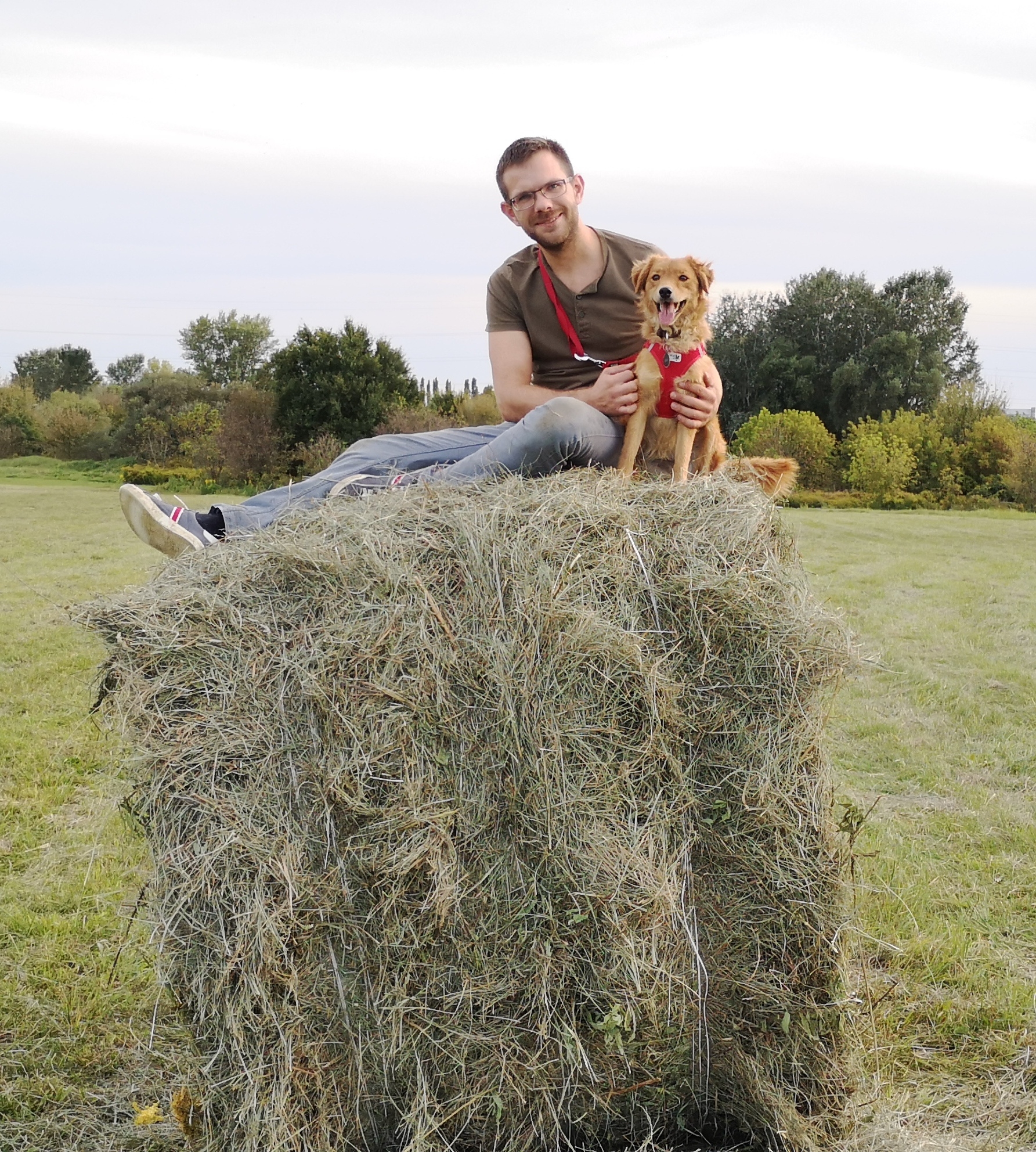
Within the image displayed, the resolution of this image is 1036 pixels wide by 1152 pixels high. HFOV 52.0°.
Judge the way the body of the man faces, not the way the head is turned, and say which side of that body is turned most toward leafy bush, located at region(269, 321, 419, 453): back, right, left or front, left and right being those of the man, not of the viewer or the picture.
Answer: back

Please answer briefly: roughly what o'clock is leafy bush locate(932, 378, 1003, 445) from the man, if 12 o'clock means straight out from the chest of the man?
The leafy bush is roughly at 7 o'clock from the man.

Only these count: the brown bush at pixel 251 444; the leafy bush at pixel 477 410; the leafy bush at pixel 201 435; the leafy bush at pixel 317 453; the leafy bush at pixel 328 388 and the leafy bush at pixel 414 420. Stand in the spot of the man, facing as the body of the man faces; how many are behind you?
6

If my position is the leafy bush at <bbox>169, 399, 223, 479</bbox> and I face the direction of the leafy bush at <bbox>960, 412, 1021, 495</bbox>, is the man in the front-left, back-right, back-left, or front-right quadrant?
front-right

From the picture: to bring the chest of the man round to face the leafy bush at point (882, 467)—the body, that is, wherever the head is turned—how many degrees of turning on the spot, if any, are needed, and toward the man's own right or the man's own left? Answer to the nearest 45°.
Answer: approximately 135° to the man's own left

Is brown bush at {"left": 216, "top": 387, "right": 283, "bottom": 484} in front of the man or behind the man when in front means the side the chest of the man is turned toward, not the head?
behind

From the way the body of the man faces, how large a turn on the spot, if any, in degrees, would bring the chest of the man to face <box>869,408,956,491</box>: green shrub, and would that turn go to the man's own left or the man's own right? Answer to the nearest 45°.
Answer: approximately 135° to the man's own left

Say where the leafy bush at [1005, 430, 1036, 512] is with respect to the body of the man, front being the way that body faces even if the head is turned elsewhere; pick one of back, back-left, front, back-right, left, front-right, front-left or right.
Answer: back-left

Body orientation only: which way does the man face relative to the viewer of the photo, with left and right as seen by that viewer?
facing the viewer

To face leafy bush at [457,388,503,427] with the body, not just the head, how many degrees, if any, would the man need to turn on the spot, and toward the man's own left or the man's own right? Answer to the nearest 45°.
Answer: approximately 180°

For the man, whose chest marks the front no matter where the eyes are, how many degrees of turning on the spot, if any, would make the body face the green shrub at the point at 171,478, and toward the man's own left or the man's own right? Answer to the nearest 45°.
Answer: approximately 180°

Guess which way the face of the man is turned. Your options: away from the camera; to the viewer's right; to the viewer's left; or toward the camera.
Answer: toward the camera

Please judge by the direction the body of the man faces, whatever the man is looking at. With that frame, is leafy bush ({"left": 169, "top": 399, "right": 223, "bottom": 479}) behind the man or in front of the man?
behind

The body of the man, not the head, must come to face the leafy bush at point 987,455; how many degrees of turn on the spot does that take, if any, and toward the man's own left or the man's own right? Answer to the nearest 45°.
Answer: approximately 135° to the man's own left

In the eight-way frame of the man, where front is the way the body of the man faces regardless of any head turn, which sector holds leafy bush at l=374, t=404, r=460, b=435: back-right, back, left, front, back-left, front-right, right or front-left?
back
